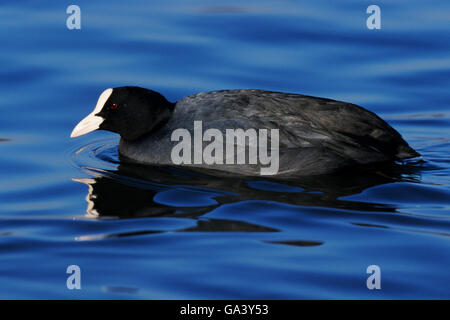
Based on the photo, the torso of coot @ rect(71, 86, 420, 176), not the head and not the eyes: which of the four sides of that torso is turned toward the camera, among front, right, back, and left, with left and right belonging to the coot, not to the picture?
left
